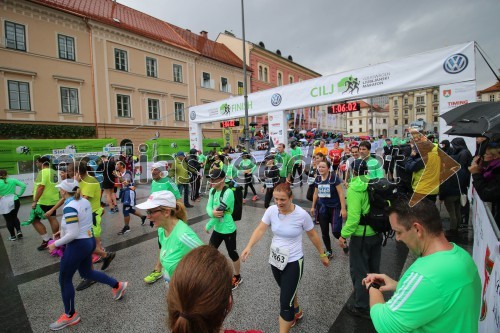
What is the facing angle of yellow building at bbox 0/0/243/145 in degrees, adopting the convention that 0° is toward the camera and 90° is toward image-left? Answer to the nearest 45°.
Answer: approximately 315°

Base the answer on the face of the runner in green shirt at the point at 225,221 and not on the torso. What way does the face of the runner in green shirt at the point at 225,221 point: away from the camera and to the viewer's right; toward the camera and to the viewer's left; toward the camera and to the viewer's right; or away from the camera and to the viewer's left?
toward the camera and to the viewer's left

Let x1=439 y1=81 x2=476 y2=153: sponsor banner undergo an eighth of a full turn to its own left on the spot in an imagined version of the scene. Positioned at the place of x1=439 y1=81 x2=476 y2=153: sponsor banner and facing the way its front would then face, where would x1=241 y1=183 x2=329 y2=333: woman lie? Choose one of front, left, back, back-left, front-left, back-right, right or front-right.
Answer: front-right

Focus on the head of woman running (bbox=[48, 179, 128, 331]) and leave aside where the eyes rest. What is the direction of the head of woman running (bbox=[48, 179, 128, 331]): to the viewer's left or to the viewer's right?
to the viewer's left

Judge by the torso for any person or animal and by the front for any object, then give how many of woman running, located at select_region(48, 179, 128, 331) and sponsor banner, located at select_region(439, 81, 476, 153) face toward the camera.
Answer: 1

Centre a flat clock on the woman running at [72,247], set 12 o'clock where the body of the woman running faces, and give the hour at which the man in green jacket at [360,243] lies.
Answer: The man in green jacket is roughly at 7 o'clock from the woman running.

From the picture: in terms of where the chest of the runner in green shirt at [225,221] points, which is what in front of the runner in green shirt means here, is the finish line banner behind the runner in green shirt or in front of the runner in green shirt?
behind

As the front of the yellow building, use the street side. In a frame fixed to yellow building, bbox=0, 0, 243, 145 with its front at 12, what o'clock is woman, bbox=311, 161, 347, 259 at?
The woman is roughly at 1 o'clock from the yellow building.

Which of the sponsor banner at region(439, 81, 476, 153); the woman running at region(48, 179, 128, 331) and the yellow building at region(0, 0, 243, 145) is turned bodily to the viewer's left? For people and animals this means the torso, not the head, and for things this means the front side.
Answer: the woman running

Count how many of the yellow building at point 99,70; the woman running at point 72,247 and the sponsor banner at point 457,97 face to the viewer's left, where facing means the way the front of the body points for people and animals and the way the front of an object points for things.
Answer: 1

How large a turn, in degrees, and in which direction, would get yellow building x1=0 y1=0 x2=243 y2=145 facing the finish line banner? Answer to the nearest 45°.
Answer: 0° — it already faces it
